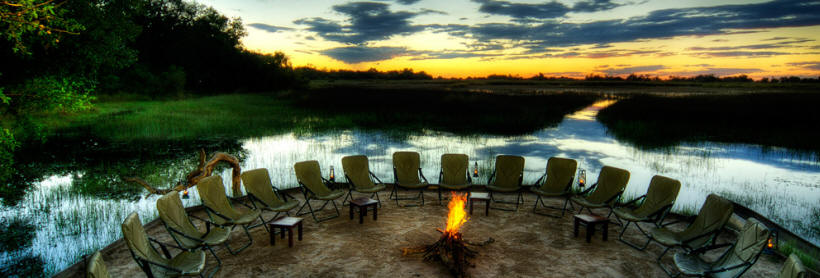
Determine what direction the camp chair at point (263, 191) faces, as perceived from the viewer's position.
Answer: facing the viewer and to the right of the viewer

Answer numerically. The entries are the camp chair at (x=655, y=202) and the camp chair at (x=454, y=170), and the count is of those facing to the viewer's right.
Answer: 0

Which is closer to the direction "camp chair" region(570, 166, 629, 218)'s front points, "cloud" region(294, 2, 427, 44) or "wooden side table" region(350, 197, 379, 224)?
the wooden side table

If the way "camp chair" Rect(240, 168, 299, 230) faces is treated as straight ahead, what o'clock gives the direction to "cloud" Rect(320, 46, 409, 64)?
The cloud is roughly at 8 o'clock from the camp chair.

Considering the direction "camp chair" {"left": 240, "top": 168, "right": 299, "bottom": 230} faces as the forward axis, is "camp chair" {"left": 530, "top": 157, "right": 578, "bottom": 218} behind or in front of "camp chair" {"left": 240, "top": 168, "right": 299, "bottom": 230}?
in front

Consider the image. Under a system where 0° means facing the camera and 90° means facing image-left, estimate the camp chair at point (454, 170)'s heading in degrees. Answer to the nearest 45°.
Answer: approximately 0°

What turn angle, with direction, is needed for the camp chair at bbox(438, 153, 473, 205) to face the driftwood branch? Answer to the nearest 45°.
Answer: approximately 90° to its right

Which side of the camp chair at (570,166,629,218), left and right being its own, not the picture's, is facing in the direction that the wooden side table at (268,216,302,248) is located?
front

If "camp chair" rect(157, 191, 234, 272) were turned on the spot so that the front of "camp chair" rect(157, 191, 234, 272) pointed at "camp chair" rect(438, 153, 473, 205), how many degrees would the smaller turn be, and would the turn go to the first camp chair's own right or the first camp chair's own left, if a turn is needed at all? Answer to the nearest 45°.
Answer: approximately 45° to the first camp chair's own left

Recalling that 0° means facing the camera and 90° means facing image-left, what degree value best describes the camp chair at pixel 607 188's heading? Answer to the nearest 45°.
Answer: approximately 45°

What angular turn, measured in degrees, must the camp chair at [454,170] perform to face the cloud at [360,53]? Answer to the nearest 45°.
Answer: approximately 180°

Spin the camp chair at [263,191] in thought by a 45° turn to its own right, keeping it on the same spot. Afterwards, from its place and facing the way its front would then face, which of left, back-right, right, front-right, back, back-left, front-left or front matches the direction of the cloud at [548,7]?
back-left

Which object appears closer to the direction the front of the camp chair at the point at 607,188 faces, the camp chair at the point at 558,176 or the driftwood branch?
the driftwood branch

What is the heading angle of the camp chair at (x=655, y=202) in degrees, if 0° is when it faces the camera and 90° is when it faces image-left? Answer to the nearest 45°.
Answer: approximately 45°
